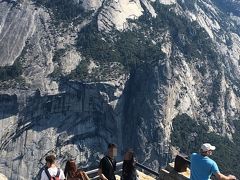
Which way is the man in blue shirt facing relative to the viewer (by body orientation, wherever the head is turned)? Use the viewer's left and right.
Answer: facing away from the viewer and to the right of the viewer

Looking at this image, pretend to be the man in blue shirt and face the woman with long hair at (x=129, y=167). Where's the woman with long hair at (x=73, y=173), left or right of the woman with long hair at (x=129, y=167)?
left

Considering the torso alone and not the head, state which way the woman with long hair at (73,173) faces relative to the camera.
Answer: away from the camera

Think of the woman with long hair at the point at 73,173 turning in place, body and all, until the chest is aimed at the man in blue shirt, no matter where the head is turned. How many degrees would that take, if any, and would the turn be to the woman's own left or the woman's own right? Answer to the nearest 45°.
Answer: approximately 90° to the woman's own right

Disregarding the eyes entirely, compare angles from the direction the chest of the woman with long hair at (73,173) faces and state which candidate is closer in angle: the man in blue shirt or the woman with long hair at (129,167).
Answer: the woman with long hair

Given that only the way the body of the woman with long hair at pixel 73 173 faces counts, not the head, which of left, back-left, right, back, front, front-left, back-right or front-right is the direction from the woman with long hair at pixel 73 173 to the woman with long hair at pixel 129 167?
front-right

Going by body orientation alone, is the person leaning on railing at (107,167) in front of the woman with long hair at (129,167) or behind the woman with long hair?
in front
